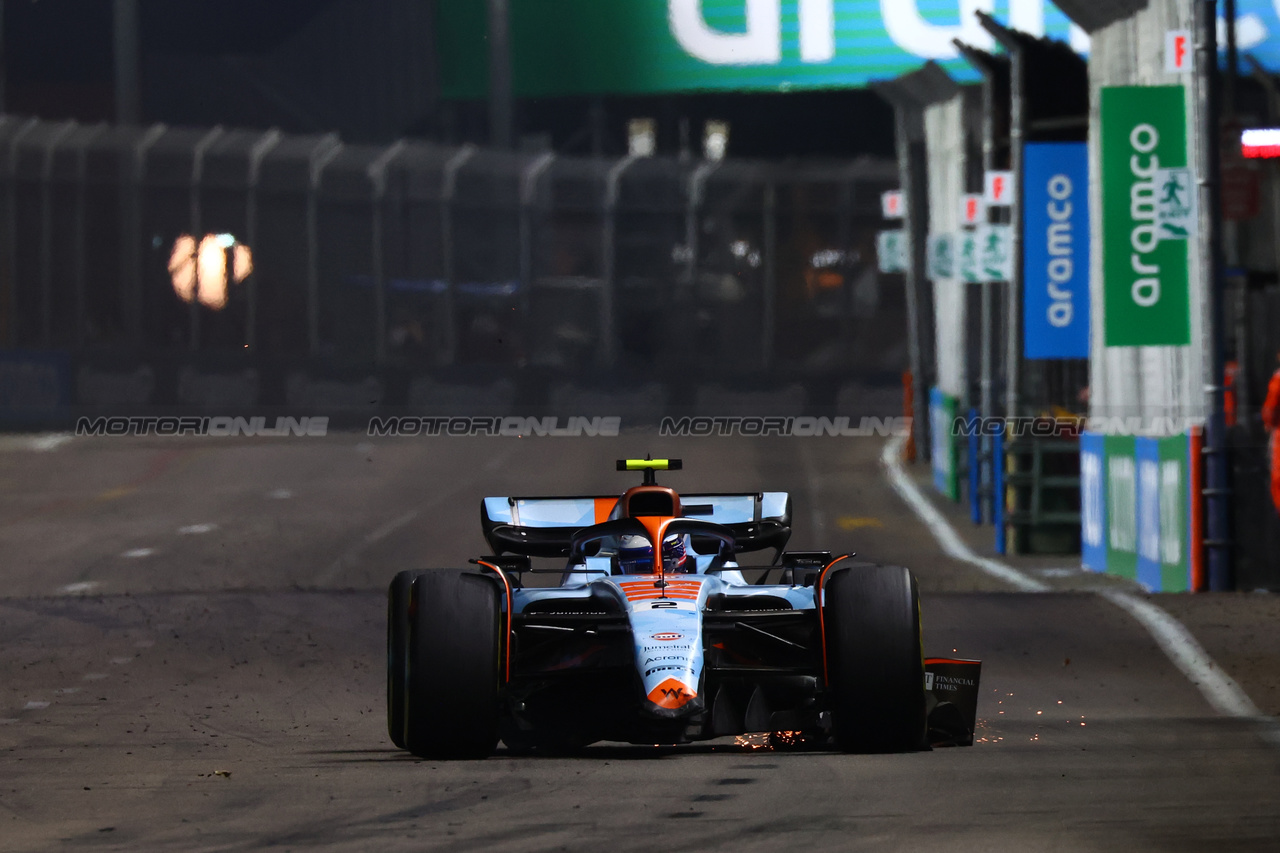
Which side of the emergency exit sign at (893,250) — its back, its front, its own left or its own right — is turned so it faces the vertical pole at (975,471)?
front

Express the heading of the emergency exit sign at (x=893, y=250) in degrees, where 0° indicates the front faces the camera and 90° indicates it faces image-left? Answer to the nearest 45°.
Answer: approximately 0°

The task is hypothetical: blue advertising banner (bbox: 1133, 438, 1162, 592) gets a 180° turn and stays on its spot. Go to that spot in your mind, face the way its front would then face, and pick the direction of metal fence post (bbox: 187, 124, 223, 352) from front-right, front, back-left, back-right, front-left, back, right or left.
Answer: left

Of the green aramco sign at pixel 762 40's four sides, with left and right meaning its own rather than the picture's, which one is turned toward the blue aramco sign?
front

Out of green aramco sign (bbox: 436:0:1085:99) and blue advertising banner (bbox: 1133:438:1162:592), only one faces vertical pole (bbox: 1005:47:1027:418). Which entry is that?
the green aramco sign

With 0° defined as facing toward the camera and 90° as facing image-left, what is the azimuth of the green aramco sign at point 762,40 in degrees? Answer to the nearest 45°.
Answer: approximately 0°

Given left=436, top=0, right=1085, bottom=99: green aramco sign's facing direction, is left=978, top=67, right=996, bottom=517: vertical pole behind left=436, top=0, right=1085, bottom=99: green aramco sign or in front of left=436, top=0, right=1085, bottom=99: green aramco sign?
in front
